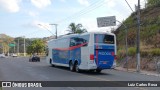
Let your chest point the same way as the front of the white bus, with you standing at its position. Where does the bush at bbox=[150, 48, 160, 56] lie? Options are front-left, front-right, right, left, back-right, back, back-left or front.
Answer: right

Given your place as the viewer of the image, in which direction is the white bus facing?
facing away from the viewer and to the left of the viewer

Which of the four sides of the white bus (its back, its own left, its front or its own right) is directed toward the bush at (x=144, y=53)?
right
